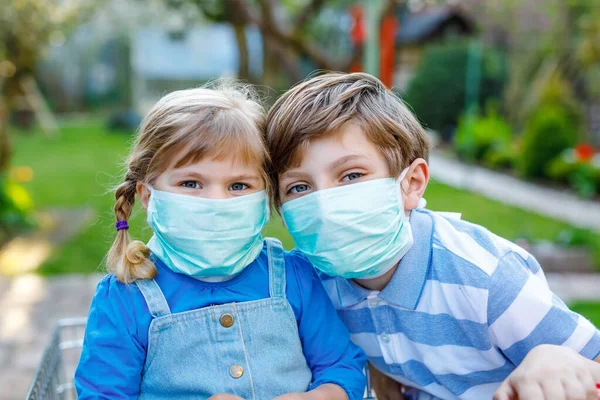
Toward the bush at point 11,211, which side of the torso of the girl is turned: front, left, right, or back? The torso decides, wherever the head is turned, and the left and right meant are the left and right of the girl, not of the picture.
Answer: back

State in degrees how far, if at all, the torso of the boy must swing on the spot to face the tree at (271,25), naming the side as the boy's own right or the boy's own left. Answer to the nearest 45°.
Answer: approximately 135° to the boy's own right

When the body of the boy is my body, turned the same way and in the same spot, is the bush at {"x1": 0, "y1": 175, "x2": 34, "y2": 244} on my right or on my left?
on my right

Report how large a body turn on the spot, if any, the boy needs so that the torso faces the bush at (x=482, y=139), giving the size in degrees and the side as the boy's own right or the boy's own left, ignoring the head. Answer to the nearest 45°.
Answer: approximately 135° to the boy's own right

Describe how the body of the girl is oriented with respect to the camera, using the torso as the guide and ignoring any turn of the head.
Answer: toward the camera

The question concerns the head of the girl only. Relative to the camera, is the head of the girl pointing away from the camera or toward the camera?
toward the camera

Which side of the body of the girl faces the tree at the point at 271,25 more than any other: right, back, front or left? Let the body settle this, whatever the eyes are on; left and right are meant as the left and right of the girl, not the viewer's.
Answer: back

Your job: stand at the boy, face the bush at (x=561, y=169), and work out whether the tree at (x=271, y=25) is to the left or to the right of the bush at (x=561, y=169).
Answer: left

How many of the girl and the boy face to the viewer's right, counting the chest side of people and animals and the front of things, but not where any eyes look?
0

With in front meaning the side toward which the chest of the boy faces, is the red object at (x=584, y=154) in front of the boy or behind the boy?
behind

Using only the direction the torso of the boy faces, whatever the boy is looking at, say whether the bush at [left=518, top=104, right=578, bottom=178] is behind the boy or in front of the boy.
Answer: behind
